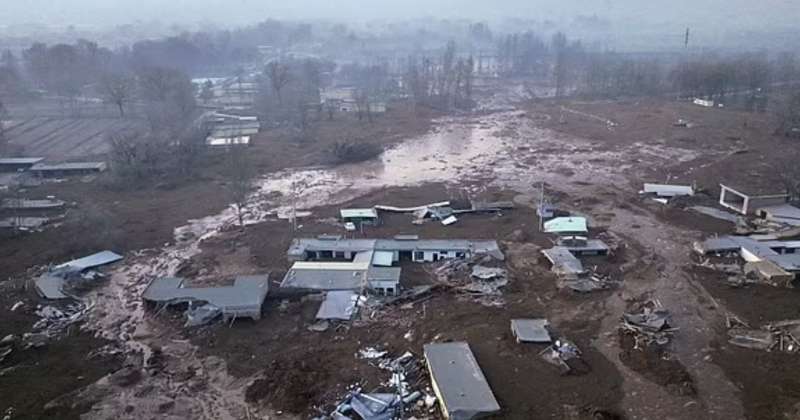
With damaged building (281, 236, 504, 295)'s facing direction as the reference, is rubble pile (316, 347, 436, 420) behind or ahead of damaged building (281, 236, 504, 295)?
ahead

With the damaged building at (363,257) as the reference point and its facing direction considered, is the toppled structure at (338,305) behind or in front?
in front

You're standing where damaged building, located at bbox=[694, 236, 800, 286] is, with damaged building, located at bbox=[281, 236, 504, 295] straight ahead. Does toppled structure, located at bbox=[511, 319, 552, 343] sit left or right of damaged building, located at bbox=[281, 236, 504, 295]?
left

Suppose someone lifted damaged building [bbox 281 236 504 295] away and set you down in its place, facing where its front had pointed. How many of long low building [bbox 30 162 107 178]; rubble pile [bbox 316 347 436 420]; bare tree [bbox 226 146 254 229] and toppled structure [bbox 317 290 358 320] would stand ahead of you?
2

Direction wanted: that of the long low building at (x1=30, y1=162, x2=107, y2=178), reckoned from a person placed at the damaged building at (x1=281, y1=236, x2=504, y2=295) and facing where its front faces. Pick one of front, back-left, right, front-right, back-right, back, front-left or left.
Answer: back-right

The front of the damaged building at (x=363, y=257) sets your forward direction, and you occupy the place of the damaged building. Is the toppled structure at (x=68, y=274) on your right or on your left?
on your right

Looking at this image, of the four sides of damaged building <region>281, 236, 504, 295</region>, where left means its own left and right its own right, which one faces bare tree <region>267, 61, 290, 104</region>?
back

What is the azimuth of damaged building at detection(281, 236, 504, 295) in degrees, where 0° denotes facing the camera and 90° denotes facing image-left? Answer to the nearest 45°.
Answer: approximately 0°
